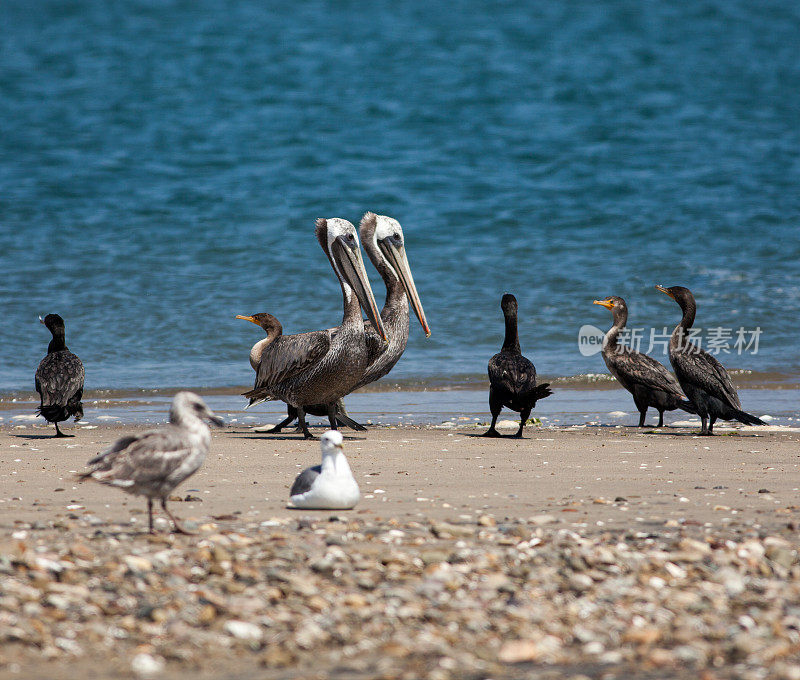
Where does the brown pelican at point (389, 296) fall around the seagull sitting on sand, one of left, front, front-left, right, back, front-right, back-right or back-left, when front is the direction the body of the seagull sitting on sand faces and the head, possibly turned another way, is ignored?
back-left

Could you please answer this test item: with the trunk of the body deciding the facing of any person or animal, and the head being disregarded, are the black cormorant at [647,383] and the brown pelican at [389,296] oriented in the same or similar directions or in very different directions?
very different directions

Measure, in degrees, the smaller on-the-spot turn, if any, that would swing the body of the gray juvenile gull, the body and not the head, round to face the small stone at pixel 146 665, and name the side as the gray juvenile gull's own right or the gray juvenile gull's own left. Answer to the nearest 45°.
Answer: approximately 90° to the gray juvenile gull's own right

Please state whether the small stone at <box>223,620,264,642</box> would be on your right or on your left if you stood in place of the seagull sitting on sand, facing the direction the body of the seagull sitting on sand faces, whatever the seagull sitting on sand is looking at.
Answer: on your right

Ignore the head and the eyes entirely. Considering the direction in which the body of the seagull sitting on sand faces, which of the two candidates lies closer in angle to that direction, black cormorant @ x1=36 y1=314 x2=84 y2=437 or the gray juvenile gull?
the gray juvenile gull

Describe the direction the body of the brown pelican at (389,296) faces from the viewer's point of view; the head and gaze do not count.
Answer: to the viewer's right

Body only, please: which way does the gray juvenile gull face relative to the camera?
to the viewer's right

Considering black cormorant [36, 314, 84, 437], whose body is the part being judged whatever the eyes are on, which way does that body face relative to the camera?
away from the camera

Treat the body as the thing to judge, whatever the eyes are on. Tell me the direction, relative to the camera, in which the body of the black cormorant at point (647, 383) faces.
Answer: to the viewer's left
